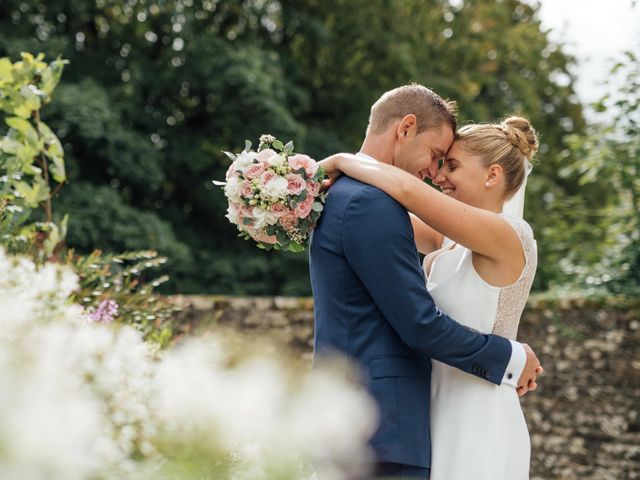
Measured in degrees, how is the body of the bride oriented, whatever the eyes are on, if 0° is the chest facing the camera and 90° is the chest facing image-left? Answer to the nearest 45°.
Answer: approximately 90°

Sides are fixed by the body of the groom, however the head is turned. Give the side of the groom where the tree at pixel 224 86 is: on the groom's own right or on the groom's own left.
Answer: on the groom's own left

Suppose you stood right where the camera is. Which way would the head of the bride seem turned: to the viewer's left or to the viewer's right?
to the viewer's left

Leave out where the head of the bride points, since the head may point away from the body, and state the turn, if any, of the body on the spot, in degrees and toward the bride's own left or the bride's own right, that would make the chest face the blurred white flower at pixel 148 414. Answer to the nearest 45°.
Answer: approximately 90° to the bride's own left

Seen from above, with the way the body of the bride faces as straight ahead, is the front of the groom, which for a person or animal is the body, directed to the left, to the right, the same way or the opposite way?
the opposite way

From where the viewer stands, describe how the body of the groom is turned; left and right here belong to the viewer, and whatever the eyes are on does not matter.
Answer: facing to the right of the viewer
